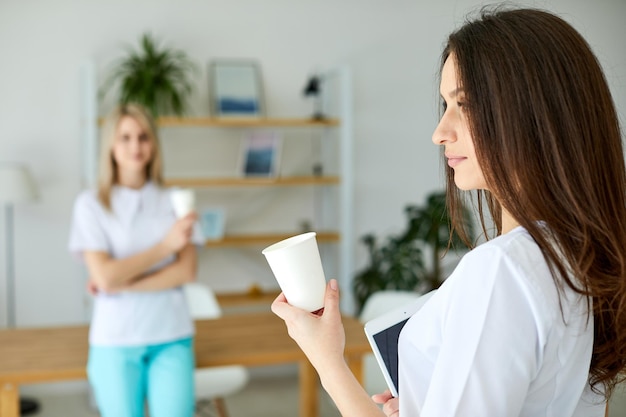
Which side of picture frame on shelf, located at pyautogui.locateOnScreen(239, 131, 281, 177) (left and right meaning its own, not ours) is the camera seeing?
front

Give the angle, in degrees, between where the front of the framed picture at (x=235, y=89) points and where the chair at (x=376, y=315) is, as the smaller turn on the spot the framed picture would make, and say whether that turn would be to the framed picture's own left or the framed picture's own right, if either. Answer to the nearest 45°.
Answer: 0° — it already faces it

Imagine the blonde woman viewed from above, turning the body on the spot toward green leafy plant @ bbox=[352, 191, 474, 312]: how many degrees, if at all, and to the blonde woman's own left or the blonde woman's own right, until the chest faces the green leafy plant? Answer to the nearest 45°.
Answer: approximately 135° to the blonde woman's own left

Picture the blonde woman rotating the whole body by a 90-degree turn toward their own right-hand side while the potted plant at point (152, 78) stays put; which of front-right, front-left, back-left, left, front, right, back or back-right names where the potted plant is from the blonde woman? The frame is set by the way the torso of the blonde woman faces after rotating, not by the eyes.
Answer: right

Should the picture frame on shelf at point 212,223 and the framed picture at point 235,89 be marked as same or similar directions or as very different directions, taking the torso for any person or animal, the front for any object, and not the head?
same or similar directions

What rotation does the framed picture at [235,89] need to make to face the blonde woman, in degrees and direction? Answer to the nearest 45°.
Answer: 0° — it already faces them

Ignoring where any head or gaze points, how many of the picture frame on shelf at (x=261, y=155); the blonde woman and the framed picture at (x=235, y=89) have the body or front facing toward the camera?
3

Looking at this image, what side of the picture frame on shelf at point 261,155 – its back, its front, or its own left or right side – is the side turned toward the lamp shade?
right

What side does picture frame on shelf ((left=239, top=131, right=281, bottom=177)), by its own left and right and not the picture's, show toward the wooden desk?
front

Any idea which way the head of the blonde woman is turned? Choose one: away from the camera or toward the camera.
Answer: toward the camera

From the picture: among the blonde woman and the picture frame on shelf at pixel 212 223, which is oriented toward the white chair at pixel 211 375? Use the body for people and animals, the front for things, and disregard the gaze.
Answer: the picture frame on shelf

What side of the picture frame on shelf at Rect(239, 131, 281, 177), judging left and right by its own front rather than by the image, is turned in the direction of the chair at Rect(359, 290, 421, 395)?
front

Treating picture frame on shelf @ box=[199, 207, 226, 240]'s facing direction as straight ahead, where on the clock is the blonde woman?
The blonde woman is roughly at 12 o'clock from the picture frame on shelf.

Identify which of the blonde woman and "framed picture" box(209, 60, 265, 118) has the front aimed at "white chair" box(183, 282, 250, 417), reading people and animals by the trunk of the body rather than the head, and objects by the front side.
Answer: the framed picture

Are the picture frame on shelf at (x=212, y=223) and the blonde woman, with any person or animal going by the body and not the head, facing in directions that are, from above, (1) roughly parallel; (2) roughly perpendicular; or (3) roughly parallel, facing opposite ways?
roughly parallel
